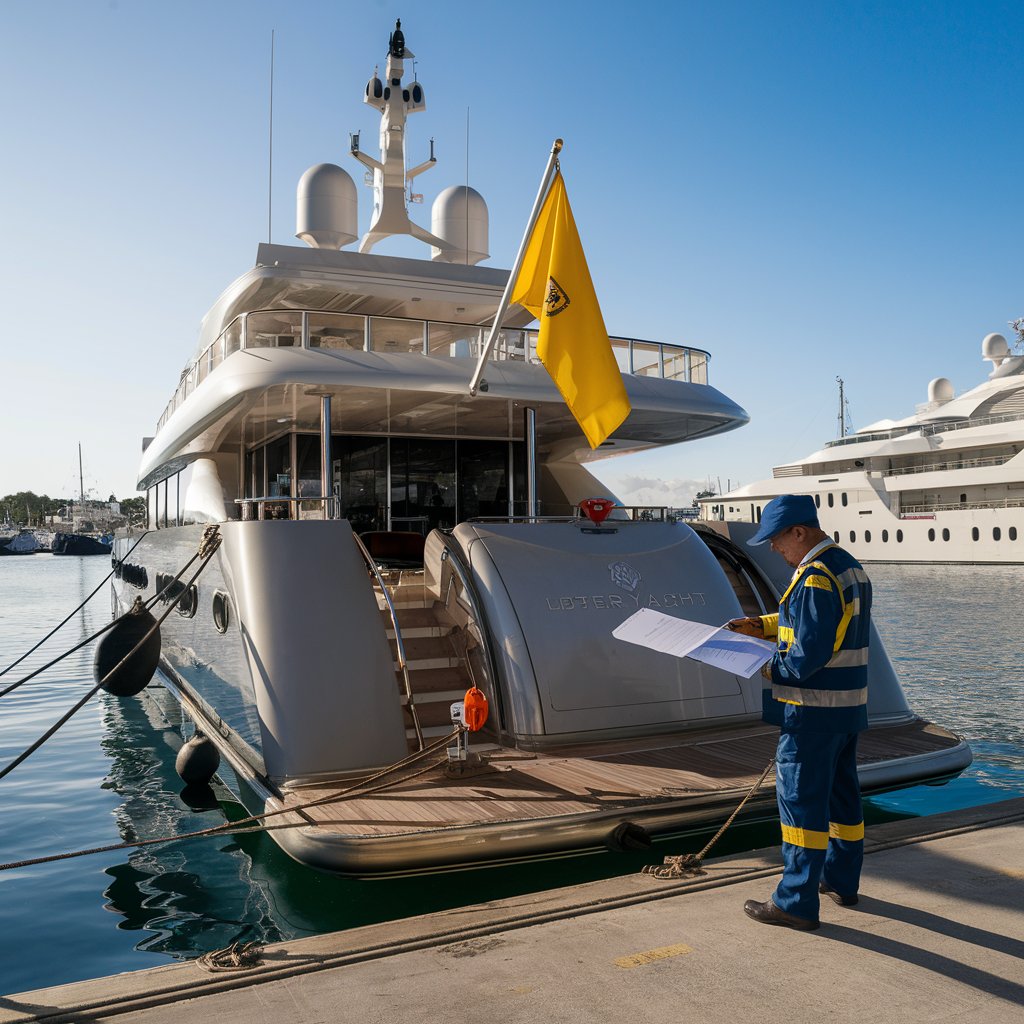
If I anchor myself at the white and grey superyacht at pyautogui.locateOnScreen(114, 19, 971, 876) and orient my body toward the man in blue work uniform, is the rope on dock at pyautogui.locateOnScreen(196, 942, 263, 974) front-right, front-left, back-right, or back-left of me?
front-right

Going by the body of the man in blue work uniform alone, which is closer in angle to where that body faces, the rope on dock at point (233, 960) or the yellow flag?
the rope on dock

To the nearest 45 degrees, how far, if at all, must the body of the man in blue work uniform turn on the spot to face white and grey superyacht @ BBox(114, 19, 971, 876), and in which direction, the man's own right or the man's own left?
approximately 45° to the man's own right

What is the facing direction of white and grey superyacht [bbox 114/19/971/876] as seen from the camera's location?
facing away from the viewer and to the left of the viewer

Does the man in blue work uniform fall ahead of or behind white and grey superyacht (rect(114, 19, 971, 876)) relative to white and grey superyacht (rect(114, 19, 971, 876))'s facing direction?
behind

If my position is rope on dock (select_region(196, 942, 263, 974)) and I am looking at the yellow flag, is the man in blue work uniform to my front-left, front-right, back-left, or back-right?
front-right

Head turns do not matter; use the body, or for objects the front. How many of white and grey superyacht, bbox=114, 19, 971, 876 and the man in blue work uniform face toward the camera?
0

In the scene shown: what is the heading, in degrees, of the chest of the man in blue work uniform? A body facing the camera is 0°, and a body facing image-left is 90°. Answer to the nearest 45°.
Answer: approximately 90°

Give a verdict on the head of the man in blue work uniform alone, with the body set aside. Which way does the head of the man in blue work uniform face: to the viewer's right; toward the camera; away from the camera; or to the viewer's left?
to the viewer's left
